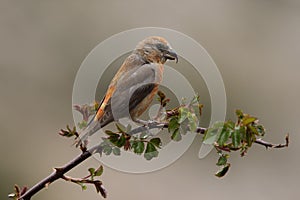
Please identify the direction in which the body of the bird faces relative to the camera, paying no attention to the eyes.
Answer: to the viewer's right
